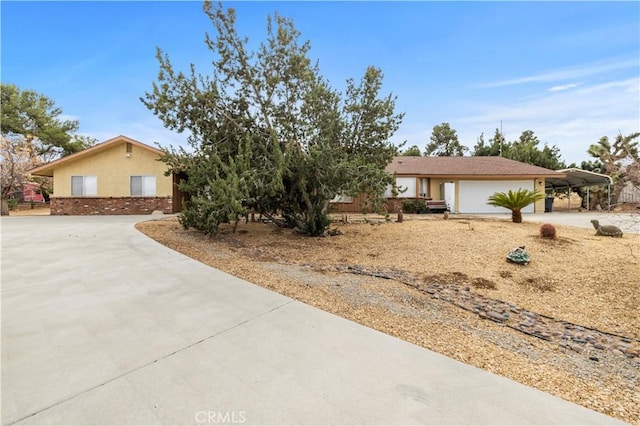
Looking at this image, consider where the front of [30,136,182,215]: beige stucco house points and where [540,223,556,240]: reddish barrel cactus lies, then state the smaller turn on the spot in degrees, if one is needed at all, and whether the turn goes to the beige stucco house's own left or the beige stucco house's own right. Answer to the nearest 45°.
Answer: approximately 45° to the beige stucco house's own left

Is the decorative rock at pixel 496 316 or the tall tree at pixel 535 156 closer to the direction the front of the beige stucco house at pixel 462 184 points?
the decorative rock

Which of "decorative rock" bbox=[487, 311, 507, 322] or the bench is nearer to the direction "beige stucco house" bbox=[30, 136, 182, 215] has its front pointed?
the decorative rock

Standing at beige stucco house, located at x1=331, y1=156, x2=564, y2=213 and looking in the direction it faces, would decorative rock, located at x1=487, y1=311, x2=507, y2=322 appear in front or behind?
in front

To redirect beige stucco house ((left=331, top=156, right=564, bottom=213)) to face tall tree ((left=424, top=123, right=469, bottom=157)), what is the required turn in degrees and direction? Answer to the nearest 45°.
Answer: approximately 180°

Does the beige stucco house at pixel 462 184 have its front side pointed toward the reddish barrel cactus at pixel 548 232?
yes

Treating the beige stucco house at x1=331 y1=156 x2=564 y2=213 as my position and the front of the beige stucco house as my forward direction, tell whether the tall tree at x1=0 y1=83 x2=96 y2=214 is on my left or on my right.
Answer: on my right

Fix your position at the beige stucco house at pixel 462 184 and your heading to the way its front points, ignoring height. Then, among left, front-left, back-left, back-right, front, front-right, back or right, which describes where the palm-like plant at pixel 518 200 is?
front

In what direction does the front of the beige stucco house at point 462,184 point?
toward the camera

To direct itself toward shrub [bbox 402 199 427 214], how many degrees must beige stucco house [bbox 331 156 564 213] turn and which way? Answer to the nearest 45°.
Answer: approximately 45° to its right

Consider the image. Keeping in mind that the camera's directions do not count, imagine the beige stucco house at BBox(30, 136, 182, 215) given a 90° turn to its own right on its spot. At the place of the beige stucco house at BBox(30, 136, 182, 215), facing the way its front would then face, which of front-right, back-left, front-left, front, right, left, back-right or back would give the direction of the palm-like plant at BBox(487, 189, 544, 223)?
back-left

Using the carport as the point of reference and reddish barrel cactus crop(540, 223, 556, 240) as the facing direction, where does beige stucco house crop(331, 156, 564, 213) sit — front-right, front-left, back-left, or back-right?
front-right

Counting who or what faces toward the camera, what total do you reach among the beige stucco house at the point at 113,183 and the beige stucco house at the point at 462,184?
2

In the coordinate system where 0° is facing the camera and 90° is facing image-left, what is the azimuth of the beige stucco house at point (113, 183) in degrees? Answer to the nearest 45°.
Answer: approximately 0°
